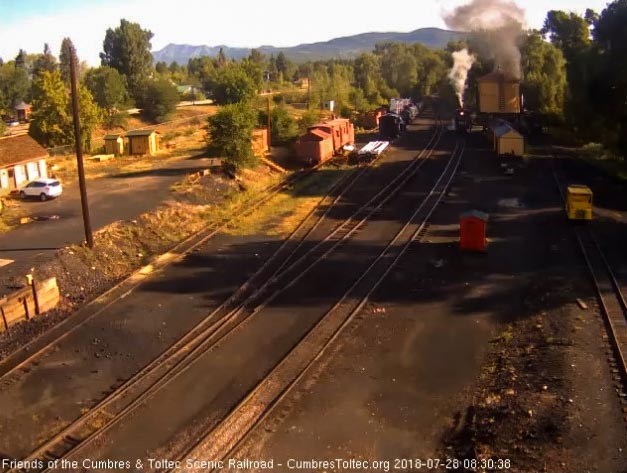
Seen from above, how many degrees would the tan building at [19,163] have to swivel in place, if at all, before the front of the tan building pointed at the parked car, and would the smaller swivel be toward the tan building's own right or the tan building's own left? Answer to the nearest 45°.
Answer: approximately 45° to the tan building's own right

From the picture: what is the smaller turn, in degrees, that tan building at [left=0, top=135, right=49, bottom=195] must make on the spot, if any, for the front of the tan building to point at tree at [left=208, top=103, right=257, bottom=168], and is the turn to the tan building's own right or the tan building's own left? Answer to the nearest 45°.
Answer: approximately 45° to the tan building's own left

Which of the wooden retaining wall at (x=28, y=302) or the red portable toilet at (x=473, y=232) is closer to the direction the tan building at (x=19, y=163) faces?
the red portable toilet

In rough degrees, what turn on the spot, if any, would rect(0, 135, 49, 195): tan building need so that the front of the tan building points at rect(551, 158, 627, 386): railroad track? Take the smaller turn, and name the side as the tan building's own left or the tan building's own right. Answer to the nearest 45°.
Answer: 0° — it already faces it

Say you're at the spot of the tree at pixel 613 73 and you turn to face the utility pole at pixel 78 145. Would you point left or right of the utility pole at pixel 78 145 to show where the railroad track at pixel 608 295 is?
left

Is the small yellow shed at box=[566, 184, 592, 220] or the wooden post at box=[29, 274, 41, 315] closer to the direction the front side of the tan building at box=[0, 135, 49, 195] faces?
the small yellow shed

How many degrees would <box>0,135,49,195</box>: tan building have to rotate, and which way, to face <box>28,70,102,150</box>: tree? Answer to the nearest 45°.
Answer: approximately 135° to its left

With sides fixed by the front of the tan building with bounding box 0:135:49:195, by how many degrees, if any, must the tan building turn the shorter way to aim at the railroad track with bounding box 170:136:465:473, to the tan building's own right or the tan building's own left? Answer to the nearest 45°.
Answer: approximately 45° to the tan building's own right

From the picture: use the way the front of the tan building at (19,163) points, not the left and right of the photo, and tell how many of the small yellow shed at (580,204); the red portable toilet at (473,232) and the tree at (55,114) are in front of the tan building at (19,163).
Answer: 2

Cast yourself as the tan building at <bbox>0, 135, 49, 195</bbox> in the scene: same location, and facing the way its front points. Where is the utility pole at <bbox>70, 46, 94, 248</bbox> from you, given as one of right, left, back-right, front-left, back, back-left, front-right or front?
front-right

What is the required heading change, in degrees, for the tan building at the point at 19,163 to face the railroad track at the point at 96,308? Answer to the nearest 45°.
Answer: approximately 45° to its right

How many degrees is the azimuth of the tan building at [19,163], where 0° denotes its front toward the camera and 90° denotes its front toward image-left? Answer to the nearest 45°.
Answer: approximately 315°
